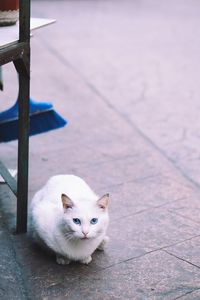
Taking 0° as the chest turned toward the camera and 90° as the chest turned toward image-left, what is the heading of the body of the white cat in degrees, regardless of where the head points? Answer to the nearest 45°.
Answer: approximately 315°

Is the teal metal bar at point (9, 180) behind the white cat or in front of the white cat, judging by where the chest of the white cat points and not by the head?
behind
